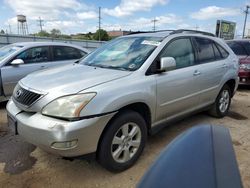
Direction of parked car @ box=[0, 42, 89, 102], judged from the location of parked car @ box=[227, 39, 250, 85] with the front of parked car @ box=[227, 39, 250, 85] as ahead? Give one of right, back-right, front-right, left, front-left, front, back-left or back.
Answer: front-right

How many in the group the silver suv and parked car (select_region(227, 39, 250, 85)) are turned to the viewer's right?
0

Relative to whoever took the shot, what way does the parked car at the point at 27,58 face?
facing the viewer and to the left of the viewer

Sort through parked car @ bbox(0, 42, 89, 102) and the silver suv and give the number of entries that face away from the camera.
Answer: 0

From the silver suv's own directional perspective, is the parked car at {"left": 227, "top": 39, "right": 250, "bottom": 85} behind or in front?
behind

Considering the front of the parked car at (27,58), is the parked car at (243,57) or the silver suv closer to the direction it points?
the silver suv

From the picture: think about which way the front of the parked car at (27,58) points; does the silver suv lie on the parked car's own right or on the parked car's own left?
on the parked car's own left

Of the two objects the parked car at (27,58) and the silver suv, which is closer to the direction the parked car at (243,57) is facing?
the silver suv

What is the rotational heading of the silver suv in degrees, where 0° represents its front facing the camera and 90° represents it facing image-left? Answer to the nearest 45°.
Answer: approximately 45°

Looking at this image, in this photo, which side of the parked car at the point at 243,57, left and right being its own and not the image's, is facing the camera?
front
